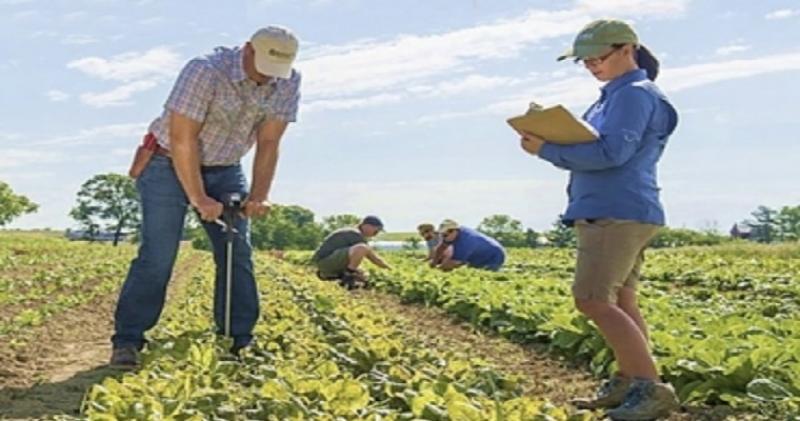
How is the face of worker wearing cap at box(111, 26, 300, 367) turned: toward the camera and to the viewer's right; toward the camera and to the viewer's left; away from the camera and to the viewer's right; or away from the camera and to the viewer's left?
toward the camera and to the viewer's right

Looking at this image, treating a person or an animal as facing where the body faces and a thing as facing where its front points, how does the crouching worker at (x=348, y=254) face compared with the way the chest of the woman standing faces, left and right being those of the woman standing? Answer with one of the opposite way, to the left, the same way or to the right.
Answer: the opposite way

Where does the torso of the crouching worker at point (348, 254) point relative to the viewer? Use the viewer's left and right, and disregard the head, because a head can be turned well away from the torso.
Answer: facing to the right of the viewer

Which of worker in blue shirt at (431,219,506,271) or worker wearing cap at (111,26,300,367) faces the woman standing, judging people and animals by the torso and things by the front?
the worker wearing cap

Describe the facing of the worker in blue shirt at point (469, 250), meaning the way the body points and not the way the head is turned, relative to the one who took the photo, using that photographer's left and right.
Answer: facing to the left of the viewer

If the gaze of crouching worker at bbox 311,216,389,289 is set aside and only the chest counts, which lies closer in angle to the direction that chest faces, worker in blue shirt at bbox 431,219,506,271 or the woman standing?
the worker in blue shirt

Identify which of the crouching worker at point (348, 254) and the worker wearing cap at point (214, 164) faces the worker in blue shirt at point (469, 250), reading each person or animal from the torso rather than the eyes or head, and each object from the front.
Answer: the crouching worker

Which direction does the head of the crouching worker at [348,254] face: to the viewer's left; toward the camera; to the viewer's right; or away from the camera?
to the viewer's right

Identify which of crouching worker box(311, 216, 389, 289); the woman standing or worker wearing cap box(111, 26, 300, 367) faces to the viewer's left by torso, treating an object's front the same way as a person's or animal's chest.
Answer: the woman standing

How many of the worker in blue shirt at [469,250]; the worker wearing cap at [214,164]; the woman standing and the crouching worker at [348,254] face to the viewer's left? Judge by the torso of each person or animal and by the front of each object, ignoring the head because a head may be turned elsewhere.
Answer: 2
